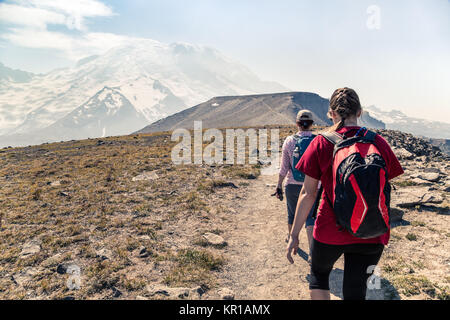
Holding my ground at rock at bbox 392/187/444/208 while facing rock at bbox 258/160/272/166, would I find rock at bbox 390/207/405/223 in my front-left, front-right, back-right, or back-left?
back-left

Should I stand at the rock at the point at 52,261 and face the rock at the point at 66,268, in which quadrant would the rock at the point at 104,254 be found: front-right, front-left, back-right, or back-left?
front-left

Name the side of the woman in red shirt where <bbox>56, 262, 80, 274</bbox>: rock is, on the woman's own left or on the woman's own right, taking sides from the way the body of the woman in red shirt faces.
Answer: on the woman's own left

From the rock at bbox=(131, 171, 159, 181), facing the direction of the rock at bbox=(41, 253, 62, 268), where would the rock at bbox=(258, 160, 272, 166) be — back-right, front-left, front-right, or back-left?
back-left

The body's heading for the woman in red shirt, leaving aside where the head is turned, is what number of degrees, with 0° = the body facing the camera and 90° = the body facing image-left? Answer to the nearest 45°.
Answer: approximately 180°

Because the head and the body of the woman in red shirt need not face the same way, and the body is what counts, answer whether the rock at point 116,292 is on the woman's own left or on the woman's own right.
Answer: on the woman's own left

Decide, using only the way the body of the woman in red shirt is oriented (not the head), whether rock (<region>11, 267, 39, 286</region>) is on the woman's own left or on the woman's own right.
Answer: on the woman's own left

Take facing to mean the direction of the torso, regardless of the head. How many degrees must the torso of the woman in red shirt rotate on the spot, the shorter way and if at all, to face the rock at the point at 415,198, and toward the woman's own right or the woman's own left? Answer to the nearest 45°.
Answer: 0° — they already face it

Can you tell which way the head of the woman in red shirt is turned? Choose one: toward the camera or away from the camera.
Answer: away from the camera
